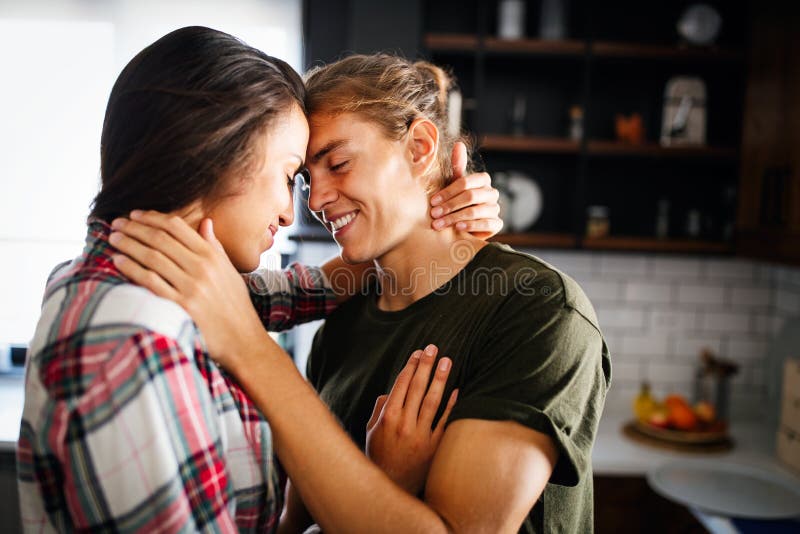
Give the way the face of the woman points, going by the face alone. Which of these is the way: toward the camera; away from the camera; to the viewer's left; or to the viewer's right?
to the viewer's right

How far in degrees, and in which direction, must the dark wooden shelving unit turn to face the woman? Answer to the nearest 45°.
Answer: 0° — it already faces them

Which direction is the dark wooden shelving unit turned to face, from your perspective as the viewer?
facing the viewer

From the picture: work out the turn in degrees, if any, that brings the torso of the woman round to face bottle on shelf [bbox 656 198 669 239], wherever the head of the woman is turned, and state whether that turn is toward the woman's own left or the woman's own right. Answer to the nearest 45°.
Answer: approximately 45° to the woman's own left

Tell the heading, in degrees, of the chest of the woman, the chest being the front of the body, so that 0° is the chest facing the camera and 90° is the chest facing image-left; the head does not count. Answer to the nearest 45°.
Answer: approximately 270°

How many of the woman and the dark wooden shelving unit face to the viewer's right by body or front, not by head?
1
